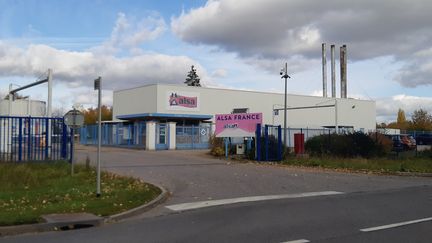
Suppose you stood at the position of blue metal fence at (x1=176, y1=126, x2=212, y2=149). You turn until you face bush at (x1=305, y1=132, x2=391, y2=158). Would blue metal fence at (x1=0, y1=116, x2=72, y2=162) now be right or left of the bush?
right

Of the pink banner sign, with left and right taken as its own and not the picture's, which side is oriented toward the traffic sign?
front

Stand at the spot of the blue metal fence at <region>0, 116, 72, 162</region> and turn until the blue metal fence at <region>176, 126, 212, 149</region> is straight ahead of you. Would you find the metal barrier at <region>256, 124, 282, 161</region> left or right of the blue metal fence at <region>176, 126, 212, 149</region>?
right

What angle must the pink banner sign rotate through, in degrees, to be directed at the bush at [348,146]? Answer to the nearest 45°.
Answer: approximately 90° to its left

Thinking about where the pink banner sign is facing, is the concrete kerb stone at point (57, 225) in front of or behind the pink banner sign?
in front

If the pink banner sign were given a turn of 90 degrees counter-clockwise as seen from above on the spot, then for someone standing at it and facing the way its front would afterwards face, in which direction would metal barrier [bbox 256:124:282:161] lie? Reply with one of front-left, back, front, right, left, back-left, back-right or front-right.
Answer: front-right

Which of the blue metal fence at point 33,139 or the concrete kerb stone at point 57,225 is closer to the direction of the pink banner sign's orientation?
the concrete kerb stone

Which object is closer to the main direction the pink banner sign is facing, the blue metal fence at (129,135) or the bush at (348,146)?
the bush

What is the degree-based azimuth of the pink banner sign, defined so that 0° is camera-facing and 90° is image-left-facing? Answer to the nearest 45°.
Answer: approximately 0°

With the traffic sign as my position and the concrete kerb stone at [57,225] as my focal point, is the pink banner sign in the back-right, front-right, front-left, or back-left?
back-left
